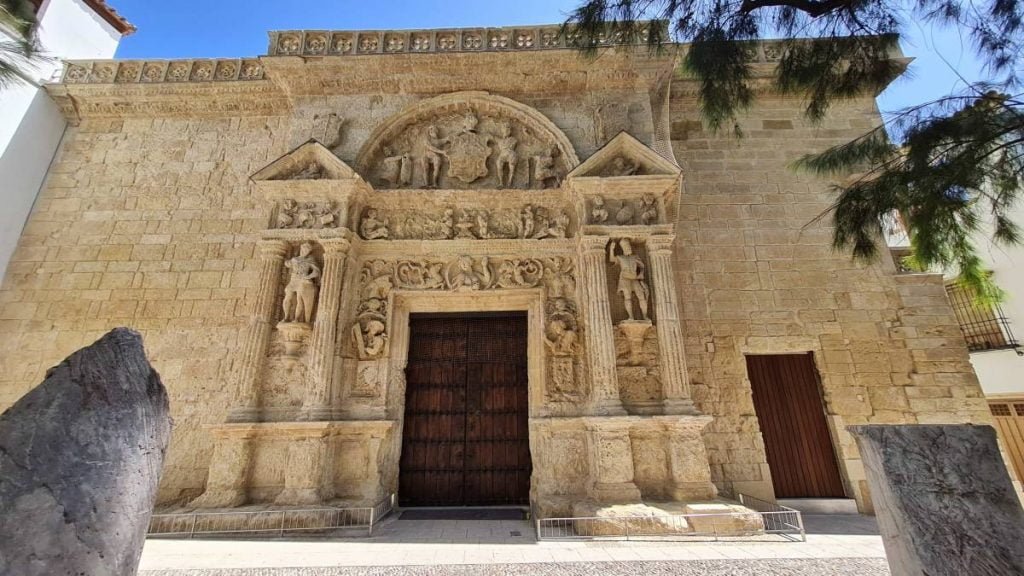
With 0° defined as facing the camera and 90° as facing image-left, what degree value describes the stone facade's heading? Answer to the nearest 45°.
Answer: approximately 0°

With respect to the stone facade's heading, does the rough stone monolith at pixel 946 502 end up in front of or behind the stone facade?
in front

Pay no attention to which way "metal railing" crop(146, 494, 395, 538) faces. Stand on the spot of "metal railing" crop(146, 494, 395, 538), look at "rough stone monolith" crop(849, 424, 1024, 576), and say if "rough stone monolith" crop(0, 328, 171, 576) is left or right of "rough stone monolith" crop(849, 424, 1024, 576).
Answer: right

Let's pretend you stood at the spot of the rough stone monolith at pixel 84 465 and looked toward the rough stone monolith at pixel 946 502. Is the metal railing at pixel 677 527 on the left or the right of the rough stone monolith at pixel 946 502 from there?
left
